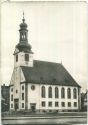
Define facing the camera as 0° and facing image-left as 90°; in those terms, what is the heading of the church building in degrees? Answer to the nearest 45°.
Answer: approximately 45°
